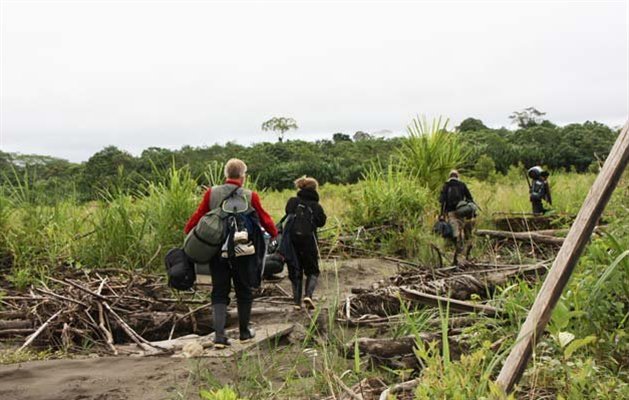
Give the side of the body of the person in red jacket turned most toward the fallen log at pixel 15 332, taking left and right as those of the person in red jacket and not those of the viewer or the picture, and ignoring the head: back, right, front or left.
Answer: left

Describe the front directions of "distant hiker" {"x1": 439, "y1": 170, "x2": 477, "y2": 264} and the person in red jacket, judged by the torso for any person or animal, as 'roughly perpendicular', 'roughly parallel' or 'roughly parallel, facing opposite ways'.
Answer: roughly parallel

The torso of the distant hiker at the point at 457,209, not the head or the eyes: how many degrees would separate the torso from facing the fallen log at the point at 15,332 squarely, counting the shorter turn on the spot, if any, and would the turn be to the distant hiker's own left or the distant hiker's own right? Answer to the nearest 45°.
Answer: approximately 135° to the distant hiker's own left

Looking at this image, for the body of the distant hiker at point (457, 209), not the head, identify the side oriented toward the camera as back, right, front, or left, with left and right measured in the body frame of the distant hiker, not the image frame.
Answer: back

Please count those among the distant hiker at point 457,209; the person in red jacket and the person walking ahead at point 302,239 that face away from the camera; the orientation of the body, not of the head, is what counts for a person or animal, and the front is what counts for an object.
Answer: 3

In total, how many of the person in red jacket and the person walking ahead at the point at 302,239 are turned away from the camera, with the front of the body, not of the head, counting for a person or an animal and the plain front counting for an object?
2

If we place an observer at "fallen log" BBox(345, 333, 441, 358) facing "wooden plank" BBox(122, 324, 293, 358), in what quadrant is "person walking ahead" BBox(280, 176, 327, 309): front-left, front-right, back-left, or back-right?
front-right

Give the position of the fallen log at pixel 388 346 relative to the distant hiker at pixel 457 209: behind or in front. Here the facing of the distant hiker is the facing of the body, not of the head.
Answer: behind

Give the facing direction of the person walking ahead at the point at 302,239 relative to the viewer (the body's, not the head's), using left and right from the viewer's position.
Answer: facing away from the viewer

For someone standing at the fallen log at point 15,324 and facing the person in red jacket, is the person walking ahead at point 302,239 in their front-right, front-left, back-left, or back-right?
front-left

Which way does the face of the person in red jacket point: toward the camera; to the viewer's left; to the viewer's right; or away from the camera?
away from the camera

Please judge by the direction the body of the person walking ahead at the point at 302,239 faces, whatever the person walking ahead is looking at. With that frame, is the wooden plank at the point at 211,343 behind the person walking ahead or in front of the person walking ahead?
behind

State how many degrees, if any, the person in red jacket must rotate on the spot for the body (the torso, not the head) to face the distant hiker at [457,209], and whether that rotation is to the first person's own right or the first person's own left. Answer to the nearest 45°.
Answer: approximately 45° to the first person's own right

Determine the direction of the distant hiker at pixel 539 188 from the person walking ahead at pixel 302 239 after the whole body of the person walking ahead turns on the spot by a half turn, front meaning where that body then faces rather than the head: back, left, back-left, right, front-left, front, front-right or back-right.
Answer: back-left

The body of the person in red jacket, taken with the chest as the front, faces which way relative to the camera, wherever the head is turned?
away from the camera

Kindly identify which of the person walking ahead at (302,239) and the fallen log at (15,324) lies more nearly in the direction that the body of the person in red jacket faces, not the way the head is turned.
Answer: the person walking ahead
